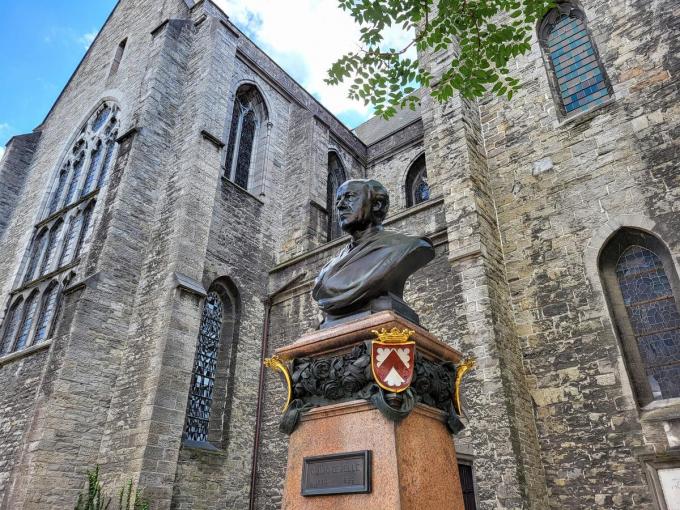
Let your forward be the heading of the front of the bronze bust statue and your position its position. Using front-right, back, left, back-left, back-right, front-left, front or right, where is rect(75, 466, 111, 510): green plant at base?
right

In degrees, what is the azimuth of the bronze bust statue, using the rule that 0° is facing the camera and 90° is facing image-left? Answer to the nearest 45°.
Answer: approximately 45°
